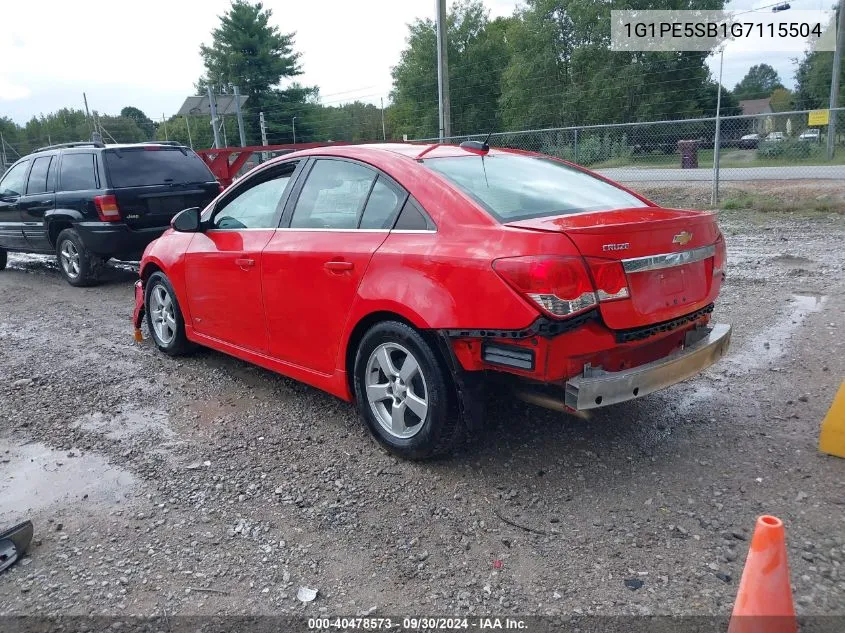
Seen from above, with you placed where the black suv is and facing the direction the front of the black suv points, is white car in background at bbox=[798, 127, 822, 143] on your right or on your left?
on your right

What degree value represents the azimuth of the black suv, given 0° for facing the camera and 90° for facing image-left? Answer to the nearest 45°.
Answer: approximately 135°

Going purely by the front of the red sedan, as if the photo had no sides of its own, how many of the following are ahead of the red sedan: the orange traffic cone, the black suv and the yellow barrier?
1

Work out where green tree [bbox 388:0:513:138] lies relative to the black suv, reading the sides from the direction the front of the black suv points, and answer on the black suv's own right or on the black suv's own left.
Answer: on the black suv's own right

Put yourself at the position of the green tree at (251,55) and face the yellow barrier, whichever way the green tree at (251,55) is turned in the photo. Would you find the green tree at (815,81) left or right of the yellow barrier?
left

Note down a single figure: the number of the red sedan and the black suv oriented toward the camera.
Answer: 0

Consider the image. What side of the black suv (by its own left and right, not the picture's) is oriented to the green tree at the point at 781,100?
right

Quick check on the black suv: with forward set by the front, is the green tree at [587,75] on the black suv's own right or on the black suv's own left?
on the black suv's own right

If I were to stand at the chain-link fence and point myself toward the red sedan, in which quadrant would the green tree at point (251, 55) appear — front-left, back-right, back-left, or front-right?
back-right

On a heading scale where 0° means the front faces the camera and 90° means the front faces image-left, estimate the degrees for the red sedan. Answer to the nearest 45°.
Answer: approximately 135°

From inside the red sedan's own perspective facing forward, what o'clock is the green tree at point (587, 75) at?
The green tree is roughly at 2 o'clock from the red sedan.

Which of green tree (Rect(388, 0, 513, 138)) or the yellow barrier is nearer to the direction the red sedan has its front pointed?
the green tree

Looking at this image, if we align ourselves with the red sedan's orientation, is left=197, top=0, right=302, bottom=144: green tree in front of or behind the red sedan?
in front
